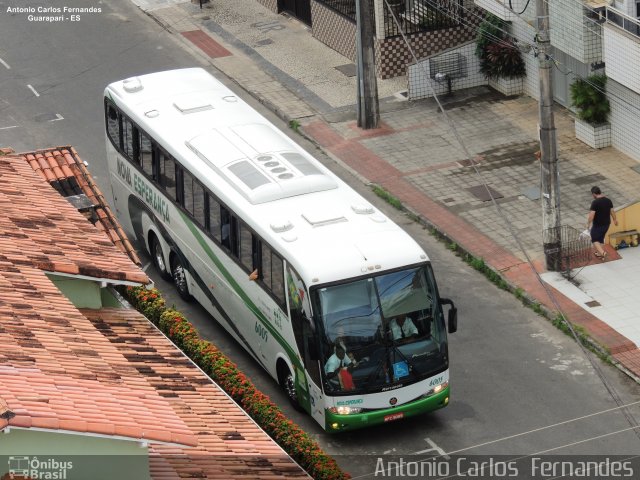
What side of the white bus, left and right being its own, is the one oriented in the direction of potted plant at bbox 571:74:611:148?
left

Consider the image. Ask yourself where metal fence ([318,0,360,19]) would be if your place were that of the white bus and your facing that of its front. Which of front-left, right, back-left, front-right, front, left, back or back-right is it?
back-left

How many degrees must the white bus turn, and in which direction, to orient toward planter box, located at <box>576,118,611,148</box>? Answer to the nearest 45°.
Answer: approximately 90° to its left

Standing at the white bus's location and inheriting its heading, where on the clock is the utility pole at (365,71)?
The utility pole is roughly at 8 o'clock from the white bus.

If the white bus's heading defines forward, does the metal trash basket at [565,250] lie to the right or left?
on its left

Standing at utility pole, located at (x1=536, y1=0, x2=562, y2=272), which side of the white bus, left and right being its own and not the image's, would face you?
left

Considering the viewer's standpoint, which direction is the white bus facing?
facing the viewer and to the right of the viewer

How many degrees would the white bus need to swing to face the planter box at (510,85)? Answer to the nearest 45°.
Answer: approximately 90° to its left

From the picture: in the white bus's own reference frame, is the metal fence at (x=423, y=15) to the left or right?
on its left

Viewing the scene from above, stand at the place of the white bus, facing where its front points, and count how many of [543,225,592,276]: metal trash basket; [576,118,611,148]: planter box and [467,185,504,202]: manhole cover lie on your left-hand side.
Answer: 3

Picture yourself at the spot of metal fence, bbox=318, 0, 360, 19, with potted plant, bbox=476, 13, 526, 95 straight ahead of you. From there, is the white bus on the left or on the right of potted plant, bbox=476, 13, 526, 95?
right
